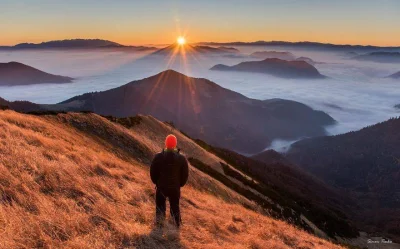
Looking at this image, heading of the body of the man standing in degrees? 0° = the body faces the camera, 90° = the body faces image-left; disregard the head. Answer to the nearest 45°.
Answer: approximately 180°
